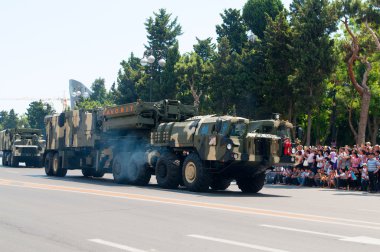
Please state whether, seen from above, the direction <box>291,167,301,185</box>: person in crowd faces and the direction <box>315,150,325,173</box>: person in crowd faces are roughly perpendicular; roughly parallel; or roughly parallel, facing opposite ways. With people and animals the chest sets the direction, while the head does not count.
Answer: roughly parallel

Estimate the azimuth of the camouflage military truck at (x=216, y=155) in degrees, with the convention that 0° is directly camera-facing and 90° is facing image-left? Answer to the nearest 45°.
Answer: approximately 315°

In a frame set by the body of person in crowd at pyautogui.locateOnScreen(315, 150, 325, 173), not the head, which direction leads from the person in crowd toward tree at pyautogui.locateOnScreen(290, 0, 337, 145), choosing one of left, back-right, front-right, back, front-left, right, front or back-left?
back-right

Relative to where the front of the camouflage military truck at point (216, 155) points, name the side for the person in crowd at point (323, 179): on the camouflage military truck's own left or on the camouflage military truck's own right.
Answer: on the camouflage military truck's own left

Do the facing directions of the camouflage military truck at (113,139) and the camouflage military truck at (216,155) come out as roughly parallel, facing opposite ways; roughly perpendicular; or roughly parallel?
roughly parallel

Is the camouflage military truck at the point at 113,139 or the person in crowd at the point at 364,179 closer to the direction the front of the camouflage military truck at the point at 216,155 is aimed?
the person in crowd

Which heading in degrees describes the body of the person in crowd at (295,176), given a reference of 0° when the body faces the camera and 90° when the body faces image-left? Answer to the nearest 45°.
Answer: approximately 45°

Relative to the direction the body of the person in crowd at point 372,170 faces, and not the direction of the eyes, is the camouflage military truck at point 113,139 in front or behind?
in front

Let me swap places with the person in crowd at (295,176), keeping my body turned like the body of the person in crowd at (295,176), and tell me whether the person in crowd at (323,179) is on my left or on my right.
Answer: on my left

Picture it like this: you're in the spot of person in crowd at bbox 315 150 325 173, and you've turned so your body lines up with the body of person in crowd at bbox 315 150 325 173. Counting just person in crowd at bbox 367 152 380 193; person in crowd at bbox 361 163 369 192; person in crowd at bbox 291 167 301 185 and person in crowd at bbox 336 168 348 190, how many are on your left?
3

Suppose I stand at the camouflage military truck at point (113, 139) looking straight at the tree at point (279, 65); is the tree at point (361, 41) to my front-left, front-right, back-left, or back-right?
front-right

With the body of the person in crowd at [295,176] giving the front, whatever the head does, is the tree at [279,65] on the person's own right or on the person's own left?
on the person's own right

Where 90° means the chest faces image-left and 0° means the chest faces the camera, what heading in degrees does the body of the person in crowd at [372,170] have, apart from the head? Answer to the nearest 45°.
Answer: approximately 45°

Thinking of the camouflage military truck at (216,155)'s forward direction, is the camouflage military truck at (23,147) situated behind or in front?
behind

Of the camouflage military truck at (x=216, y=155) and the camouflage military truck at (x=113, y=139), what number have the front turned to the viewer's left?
0

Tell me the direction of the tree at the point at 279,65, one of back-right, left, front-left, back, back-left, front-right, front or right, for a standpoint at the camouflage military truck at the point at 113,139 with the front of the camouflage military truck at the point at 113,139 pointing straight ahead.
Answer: left

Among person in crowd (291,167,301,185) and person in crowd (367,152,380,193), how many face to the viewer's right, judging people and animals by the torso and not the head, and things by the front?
0

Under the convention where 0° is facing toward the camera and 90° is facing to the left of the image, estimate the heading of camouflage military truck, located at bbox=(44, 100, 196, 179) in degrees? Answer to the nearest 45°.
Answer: approximately 315°

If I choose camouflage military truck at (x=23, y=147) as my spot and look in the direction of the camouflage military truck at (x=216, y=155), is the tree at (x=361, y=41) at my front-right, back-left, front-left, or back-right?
front-left
